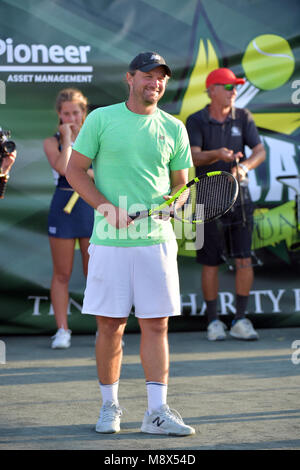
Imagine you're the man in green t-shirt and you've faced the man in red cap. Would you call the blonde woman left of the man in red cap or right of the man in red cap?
left

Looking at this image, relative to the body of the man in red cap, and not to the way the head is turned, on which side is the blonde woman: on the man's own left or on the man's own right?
on the man's own right

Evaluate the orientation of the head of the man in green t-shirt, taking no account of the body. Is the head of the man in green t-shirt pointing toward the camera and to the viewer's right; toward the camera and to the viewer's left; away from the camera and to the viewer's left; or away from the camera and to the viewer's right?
toward the camera and to the viewer's right

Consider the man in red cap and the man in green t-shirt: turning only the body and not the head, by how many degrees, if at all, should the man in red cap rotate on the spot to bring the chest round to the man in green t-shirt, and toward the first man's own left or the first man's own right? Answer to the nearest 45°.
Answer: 0° — they already face them

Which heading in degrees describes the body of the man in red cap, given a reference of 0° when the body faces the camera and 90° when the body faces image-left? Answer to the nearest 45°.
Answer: approximately 0°

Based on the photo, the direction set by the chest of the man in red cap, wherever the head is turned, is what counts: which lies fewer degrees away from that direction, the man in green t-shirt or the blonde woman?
the man in green t-shirt
